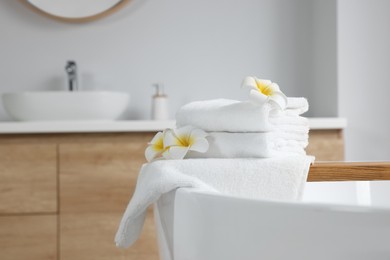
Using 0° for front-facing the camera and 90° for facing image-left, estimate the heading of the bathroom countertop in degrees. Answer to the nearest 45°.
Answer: approximately 0°

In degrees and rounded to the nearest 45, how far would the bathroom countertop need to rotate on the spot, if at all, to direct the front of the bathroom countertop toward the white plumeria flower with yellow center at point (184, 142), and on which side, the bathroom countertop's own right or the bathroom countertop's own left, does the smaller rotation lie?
0° — it already faces it

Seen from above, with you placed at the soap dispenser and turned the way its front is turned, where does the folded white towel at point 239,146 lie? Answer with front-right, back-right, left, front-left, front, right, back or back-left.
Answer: left

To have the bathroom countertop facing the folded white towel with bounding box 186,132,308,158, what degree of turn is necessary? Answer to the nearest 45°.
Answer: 0° — it already faces it

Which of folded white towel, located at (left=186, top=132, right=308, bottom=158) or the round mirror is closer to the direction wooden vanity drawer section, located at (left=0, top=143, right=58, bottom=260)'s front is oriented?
the folded white towel

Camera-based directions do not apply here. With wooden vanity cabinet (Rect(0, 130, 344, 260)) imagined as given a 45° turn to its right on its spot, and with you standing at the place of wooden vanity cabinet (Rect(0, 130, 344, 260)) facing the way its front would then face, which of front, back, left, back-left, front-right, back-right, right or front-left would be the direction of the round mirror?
back-right

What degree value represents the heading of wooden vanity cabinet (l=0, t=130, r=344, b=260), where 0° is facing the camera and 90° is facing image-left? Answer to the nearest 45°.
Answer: approximately 0°

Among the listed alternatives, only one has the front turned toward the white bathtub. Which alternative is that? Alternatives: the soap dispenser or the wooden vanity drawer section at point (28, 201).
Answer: the wooden vanity drawer section

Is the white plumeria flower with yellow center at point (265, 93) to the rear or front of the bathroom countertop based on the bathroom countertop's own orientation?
to the front
